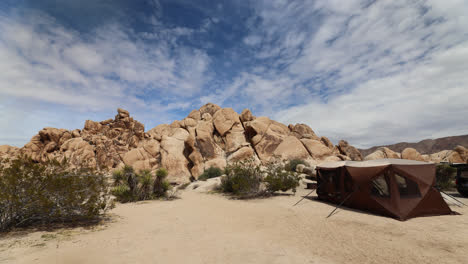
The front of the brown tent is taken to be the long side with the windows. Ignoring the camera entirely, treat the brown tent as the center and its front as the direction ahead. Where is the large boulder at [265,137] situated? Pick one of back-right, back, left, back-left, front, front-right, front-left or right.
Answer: right

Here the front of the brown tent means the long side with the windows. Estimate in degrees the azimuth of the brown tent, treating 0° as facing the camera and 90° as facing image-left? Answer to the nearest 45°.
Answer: approximately 45°

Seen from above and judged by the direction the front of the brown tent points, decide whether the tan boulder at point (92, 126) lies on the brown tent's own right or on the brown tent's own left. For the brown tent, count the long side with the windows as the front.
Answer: on the brown tent's own right
